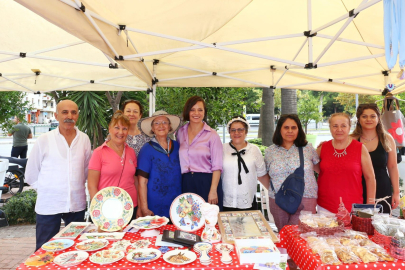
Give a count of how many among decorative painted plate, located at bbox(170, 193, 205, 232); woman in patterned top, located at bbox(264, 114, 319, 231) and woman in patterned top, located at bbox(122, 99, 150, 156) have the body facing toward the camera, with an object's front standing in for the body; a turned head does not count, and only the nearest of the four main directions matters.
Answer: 3

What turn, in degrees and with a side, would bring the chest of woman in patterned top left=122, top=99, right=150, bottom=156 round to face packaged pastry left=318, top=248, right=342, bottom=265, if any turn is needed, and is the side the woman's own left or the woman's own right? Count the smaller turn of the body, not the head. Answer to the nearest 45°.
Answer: approximately 45° to the woman's own left

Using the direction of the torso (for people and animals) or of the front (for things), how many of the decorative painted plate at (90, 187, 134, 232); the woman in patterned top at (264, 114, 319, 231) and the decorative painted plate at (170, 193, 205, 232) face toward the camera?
3

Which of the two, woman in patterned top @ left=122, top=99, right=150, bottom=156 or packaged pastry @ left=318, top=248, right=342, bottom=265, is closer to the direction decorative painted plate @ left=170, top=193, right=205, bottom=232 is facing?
the packaged pastry

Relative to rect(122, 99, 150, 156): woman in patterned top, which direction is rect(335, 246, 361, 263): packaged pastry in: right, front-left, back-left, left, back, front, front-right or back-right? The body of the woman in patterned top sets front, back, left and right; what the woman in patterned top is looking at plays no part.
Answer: front-left

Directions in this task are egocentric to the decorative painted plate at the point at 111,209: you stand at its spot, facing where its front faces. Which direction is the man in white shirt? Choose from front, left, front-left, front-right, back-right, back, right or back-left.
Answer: back-right

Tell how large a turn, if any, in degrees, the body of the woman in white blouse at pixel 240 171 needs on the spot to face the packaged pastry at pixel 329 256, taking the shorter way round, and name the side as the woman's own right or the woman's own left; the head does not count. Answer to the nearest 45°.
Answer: approximately 45° to the woman's own left

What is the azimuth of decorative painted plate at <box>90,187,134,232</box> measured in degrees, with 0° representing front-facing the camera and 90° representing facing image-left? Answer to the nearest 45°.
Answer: approximately 0°

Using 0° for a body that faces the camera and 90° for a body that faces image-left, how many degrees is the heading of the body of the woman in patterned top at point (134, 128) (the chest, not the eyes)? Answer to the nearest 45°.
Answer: approximately 0°

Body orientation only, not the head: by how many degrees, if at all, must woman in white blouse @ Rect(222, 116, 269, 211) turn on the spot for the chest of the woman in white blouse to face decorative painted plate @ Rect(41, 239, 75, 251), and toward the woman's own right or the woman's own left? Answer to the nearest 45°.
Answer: approximately 45° to the woman's own right

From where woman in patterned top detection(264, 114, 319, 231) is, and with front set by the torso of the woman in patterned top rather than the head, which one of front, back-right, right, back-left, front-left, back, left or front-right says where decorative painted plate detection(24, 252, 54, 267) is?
front-right

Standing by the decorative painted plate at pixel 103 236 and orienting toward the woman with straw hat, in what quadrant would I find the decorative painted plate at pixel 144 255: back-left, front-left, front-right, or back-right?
back-right

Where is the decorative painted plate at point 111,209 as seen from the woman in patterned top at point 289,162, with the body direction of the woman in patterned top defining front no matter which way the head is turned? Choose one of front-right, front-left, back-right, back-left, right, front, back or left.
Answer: front-right
